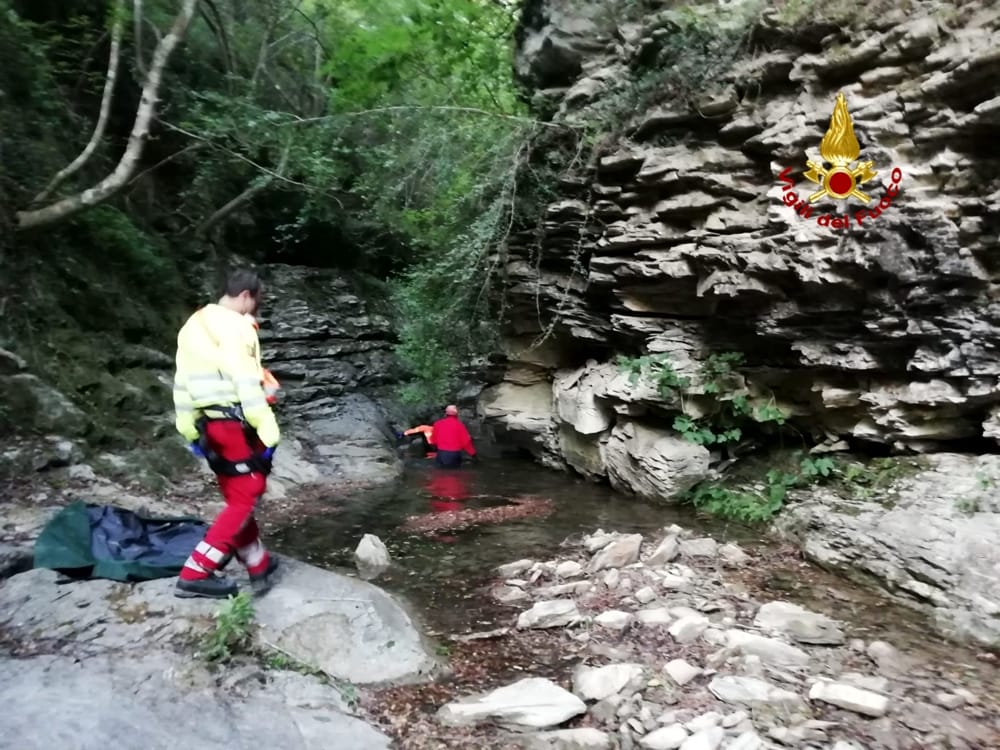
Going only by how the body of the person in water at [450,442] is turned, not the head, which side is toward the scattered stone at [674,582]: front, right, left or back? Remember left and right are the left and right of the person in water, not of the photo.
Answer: back

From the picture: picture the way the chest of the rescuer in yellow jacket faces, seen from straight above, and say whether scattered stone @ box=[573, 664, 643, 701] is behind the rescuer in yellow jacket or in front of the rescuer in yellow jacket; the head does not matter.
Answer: in front

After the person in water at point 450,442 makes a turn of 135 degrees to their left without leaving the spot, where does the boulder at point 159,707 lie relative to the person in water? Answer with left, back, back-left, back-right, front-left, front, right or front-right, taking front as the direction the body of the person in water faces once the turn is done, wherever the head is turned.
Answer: front-left

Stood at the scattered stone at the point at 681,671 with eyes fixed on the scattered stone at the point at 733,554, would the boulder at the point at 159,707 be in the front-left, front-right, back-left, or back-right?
back-left

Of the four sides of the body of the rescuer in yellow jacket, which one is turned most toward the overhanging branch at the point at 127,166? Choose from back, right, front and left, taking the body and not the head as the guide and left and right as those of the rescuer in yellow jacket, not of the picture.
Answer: left

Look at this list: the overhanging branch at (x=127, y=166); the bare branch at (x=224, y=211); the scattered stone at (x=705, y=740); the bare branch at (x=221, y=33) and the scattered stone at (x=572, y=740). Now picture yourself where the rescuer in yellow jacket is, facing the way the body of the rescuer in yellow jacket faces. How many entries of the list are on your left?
3

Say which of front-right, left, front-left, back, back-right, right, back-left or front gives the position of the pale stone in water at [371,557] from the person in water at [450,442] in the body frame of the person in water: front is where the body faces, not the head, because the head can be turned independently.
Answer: back

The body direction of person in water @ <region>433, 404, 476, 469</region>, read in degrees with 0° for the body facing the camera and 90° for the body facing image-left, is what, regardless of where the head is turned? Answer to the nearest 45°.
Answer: approximately 180°
